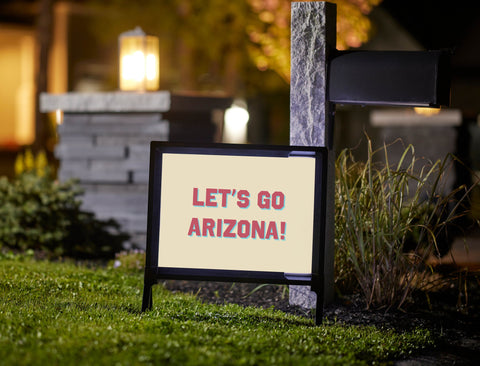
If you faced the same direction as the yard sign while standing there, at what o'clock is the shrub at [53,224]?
The shrub is roughly at 5 o'clock from the yard sign.

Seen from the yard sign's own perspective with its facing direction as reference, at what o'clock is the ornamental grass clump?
The ornamental grass clump is roughly at 8 o'clock from the yard sign.

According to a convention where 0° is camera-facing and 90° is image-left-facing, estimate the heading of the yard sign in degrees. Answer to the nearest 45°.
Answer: approximately 0°

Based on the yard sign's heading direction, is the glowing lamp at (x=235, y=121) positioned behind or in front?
behind

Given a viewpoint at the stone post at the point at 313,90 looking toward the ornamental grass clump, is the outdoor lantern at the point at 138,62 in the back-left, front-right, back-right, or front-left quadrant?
back-left

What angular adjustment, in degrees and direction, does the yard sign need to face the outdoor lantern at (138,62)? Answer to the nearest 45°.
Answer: approximately 180°

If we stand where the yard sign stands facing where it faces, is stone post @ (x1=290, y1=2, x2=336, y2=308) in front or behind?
behind
